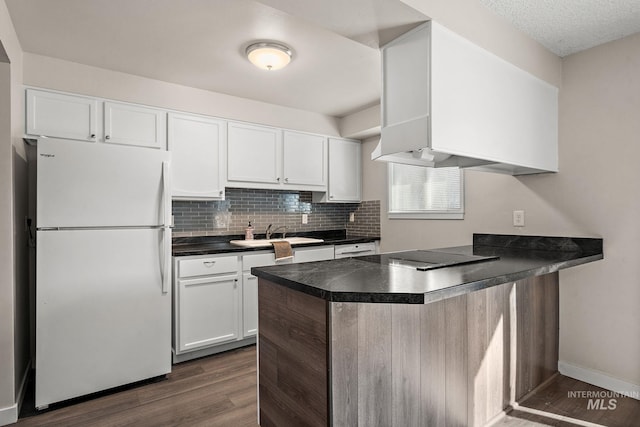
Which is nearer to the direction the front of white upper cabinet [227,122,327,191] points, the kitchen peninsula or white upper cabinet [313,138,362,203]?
the kitchen peninsula

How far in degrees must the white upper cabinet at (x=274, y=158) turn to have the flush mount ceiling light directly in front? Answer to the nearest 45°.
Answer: approximately 45° to its right

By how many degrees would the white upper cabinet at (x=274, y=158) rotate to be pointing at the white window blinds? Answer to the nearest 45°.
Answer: approximately 45° to its left

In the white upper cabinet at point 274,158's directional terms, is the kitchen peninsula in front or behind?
in front

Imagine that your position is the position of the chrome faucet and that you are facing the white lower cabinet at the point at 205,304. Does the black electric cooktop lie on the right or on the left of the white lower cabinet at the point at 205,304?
left

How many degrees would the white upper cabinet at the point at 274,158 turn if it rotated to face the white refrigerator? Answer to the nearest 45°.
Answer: approximately 90° to its right

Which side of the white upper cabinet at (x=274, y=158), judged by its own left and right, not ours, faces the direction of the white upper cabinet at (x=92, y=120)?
right
